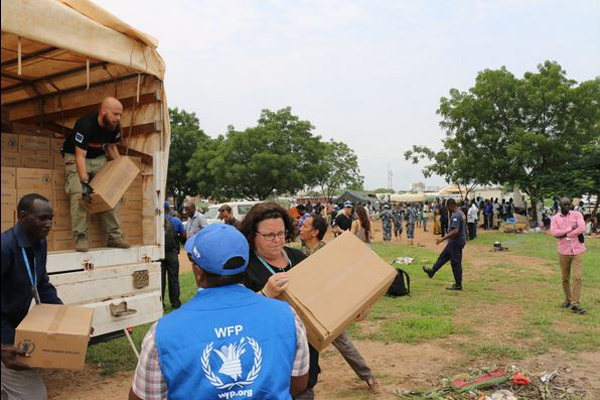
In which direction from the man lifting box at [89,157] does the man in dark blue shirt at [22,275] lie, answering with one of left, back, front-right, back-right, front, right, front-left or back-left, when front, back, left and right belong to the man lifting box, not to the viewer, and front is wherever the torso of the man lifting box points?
front-right

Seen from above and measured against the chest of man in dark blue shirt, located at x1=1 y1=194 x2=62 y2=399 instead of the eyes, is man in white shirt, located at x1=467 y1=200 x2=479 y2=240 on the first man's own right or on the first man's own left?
on the first man's own left

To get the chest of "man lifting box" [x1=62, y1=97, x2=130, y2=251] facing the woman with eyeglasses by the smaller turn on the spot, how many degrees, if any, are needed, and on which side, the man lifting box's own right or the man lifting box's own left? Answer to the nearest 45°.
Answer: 0° — they already face them

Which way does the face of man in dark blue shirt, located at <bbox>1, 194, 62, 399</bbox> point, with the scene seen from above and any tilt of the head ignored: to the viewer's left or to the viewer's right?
to the viewer's right

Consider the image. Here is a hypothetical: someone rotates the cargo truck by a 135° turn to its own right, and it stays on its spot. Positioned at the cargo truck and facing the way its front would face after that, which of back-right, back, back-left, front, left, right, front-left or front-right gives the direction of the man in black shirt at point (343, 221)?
front-left

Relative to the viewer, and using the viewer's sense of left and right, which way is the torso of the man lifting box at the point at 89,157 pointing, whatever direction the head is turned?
facing the viewer and to the right of the viewer

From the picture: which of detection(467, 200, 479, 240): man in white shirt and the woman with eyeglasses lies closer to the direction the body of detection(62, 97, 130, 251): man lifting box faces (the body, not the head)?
the woman with eyeglasses

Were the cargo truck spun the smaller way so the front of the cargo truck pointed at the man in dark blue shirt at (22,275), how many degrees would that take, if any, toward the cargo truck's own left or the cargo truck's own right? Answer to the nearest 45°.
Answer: approximately 135° to the cargo truck's own left

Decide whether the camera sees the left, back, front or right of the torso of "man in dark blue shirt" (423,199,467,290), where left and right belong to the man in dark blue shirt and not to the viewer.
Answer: left

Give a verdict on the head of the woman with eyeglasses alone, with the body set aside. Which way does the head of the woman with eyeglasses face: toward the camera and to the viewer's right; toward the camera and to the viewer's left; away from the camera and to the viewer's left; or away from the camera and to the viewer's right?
toward the camera and to the viewer's right

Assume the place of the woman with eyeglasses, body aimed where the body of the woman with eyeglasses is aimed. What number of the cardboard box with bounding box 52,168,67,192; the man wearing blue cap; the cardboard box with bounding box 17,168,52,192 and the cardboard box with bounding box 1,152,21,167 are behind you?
3

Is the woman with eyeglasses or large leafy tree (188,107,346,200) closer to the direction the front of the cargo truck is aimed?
the large leafy tree
